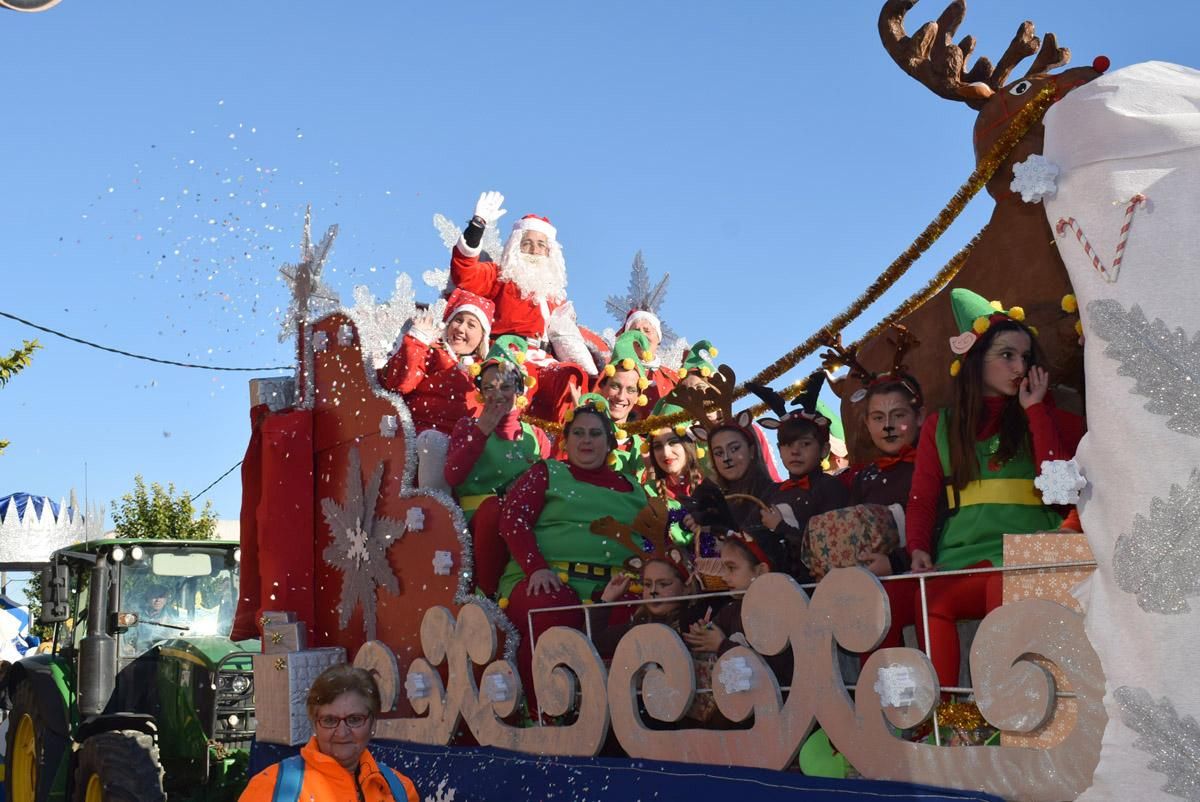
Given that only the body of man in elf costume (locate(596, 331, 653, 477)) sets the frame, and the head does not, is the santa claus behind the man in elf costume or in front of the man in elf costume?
behind

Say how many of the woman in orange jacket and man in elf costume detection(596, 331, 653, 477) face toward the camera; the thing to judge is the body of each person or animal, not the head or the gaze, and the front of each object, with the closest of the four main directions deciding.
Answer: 2

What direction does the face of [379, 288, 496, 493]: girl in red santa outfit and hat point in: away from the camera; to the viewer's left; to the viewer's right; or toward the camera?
toward the camera

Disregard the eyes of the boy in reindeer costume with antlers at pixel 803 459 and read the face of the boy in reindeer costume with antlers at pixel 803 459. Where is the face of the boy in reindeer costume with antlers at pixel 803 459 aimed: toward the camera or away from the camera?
toward the camera

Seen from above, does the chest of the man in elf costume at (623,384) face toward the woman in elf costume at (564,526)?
yes

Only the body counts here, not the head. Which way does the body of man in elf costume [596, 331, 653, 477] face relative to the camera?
toward the camera

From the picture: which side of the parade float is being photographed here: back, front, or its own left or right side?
right

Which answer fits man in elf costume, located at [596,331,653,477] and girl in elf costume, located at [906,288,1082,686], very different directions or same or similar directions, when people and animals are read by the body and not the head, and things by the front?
same or similar directions

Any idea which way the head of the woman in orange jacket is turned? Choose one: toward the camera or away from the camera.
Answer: toward the camera

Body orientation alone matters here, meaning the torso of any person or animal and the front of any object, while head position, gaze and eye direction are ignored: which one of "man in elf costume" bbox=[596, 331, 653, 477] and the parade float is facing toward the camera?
the man in elf costume

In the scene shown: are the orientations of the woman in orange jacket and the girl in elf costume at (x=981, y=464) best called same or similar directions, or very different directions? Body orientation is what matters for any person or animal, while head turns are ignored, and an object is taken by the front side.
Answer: same or similar directions

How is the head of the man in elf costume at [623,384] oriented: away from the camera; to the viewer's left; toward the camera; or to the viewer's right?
toward the camera
